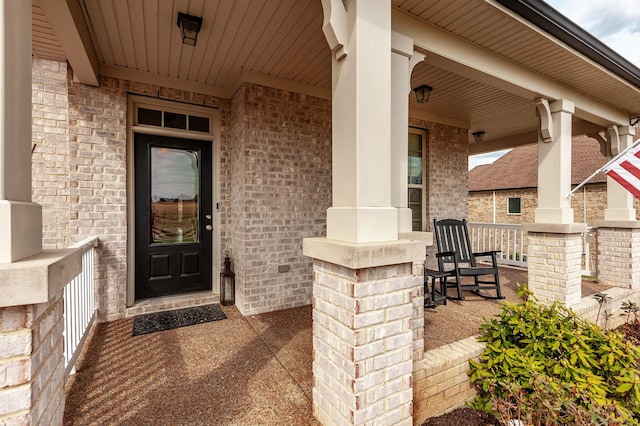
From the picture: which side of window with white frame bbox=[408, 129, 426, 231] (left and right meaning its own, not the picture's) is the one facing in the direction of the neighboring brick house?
left

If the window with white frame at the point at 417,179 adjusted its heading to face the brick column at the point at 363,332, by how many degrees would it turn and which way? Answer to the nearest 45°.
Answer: approximately 45° to its right

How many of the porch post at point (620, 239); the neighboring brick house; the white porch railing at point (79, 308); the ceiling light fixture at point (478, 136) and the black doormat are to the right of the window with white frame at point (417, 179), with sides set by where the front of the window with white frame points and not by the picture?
2

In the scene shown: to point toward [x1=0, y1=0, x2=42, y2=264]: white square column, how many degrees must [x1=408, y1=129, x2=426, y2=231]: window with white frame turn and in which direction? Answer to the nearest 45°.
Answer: approximately 45° to its right

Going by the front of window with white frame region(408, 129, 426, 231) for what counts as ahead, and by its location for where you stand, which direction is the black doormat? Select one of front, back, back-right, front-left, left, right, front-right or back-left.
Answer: right

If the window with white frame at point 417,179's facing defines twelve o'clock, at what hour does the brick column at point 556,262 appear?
The brick column is roughly at 12 o'clock from the window with white frame.

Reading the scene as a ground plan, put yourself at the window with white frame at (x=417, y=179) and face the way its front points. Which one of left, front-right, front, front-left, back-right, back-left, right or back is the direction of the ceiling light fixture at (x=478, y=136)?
left

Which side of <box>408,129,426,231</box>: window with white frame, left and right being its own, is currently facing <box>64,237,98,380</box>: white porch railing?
right

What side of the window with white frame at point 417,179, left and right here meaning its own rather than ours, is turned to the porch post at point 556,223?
front

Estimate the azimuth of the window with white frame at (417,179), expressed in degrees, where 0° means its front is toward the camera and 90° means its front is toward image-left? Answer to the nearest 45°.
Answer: approximately 315°

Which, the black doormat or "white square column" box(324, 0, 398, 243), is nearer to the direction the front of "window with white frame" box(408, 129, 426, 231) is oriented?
the white square column
